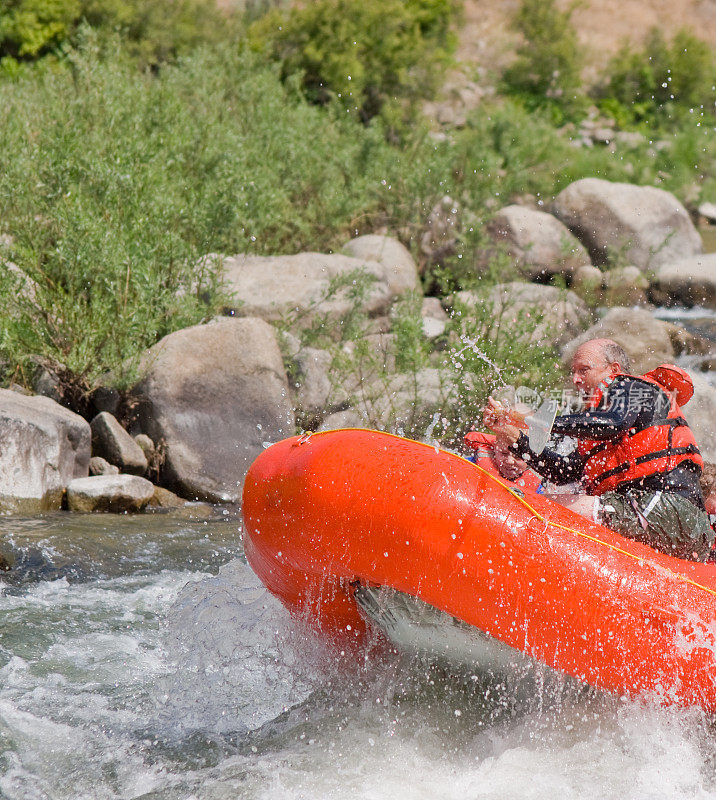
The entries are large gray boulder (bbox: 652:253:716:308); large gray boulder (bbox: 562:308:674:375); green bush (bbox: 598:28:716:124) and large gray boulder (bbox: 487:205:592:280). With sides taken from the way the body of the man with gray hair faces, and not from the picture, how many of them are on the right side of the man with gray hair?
4

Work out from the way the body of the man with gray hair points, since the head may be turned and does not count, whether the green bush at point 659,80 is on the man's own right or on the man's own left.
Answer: on the man's own right

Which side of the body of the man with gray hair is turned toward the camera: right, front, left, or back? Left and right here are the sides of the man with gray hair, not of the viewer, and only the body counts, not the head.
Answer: left

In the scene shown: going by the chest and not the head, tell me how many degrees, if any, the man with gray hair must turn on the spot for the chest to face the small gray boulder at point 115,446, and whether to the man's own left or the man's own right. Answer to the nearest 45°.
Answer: approximately 45° to the man's own right

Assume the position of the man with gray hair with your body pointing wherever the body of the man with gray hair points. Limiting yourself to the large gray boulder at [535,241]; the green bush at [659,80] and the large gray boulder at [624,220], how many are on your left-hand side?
0

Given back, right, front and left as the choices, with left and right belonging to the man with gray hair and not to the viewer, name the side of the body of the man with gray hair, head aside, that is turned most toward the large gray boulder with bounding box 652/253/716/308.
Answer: right

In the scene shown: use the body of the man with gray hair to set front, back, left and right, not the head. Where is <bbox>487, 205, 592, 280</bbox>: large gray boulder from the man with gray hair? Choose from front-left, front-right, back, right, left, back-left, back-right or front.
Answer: right

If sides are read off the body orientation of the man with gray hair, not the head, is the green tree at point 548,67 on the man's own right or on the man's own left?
on the man's own right

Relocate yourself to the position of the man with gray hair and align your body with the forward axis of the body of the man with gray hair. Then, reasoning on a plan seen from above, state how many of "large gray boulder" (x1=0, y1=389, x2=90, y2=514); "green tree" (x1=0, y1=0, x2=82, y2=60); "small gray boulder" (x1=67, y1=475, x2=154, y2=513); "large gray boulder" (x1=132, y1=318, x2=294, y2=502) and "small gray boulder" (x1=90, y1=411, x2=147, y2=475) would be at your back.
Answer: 0

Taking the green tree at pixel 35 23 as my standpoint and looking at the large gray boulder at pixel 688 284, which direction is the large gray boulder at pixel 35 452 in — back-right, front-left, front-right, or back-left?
front-right

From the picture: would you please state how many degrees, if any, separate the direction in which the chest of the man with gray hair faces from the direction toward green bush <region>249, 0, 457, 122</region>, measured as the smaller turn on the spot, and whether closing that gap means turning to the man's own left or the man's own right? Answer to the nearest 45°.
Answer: approximately 90° to the man's own right

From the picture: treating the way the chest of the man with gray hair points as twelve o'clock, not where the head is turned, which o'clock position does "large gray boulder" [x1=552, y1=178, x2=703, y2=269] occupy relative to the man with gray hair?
The large gray boulder is roughly at 3 o'clock from the man with gray hair.

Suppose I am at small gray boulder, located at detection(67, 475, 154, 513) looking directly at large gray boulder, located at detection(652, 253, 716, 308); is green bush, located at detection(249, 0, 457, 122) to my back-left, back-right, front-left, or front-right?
front-left

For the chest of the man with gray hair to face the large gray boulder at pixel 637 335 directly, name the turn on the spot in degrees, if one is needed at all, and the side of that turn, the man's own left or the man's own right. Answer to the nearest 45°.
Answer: approximately 90° to the man's own right

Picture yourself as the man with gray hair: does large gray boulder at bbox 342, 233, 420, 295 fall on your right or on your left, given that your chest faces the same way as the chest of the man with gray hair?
on your right

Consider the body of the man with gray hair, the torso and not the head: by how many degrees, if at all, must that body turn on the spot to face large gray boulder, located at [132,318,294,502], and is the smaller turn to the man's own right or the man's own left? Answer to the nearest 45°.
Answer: approximately 45° to the man's own right
